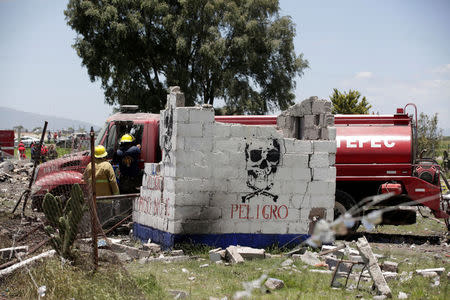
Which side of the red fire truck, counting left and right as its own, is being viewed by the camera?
left

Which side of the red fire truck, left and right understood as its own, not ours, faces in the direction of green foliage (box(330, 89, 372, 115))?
right

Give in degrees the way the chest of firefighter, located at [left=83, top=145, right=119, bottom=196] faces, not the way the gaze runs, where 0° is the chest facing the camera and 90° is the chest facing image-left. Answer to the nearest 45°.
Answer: approximately 180°

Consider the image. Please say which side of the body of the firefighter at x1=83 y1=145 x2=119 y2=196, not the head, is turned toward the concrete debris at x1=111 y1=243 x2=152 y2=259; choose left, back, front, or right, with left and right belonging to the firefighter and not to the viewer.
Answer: back

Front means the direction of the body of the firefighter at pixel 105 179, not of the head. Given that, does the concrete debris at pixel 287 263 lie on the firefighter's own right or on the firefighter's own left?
on the firefighter's own right

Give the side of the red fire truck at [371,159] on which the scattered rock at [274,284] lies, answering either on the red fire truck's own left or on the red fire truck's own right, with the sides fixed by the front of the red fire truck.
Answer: on the red fire truck's own left

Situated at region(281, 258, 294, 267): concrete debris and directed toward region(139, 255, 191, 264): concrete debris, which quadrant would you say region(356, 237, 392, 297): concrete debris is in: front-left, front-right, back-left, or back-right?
back-left

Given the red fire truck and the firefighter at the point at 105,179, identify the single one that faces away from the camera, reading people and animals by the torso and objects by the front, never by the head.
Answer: the firefighter
